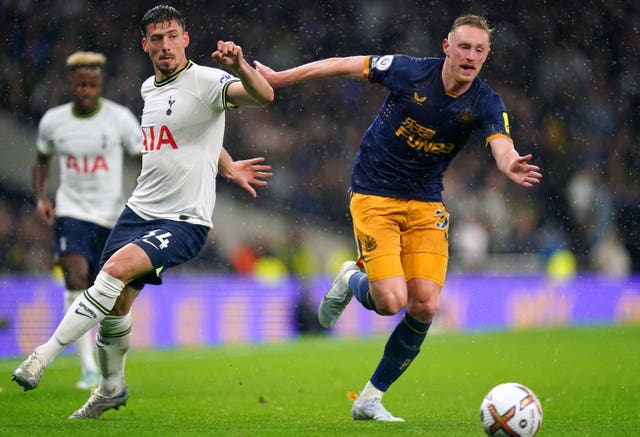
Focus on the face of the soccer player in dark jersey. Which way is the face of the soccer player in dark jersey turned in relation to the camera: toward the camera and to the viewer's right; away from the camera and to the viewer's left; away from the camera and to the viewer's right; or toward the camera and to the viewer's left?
toward the camera and to the viewer's right

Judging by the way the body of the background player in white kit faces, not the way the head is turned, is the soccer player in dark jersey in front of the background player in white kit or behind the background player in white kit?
in front

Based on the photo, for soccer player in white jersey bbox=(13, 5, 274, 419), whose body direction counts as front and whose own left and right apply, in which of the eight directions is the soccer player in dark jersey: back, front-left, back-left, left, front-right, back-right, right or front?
back-left

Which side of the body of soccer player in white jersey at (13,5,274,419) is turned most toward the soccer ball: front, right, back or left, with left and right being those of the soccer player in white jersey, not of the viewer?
left

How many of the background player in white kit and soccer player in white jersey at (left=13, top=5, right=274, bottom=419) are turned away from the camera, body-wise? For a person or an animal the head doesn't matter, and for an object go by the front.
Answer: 0

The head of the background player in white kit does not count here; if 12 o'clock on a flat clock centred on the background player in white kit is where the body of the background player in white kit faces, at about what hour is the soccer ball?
The soccer ball is roughly at 11 o'clock from the background player in white kit.

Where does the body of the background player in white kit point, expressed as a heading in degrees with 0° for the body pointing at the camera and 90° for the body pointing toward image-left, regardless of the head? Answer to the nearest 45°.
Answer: approximately 0°

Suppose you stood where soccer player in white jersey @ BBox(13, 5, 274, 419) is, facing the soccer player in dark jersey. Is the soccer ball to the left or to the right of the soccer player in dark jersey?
right
